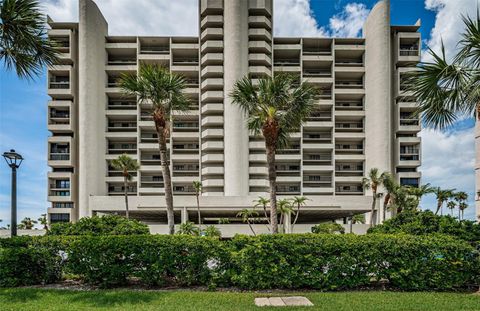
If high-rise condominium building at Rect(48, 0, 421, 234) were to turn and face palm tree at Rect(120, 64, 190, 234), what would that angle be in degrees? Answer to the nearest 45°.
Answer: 0° — it already faces it

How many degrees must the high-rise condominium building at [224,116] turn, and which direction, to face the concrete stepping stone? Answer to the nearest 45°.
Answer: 0° — it already faces it

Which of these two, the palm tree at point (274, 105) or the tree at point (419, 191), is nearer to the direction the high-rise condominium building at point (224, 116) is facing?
the palm tree

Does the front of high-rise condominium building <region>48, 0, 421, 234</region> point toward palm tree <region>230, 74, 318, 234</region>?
yes

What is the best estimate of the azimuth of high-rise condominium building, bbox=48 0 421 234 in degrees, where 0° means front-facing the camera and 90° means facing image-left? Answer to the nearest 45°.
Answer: approximately 0°

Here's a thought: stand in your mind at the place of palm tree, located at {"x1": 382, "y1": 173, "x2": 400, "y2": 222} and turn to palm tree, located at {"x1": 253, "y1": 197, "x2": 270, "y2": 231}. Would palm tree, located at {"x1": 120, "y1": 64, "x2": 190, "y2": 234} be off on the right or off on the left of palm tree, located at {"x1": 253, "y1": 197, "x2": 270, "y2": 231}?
left

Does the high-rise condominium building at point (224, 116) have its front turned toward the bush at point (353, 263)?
yes

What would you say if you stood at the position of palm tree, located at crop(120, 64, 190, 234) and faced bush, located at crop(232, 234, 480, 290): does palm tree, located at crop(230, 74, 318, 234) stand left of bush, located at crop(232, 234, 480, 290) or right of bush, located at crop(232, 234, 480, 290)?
left
